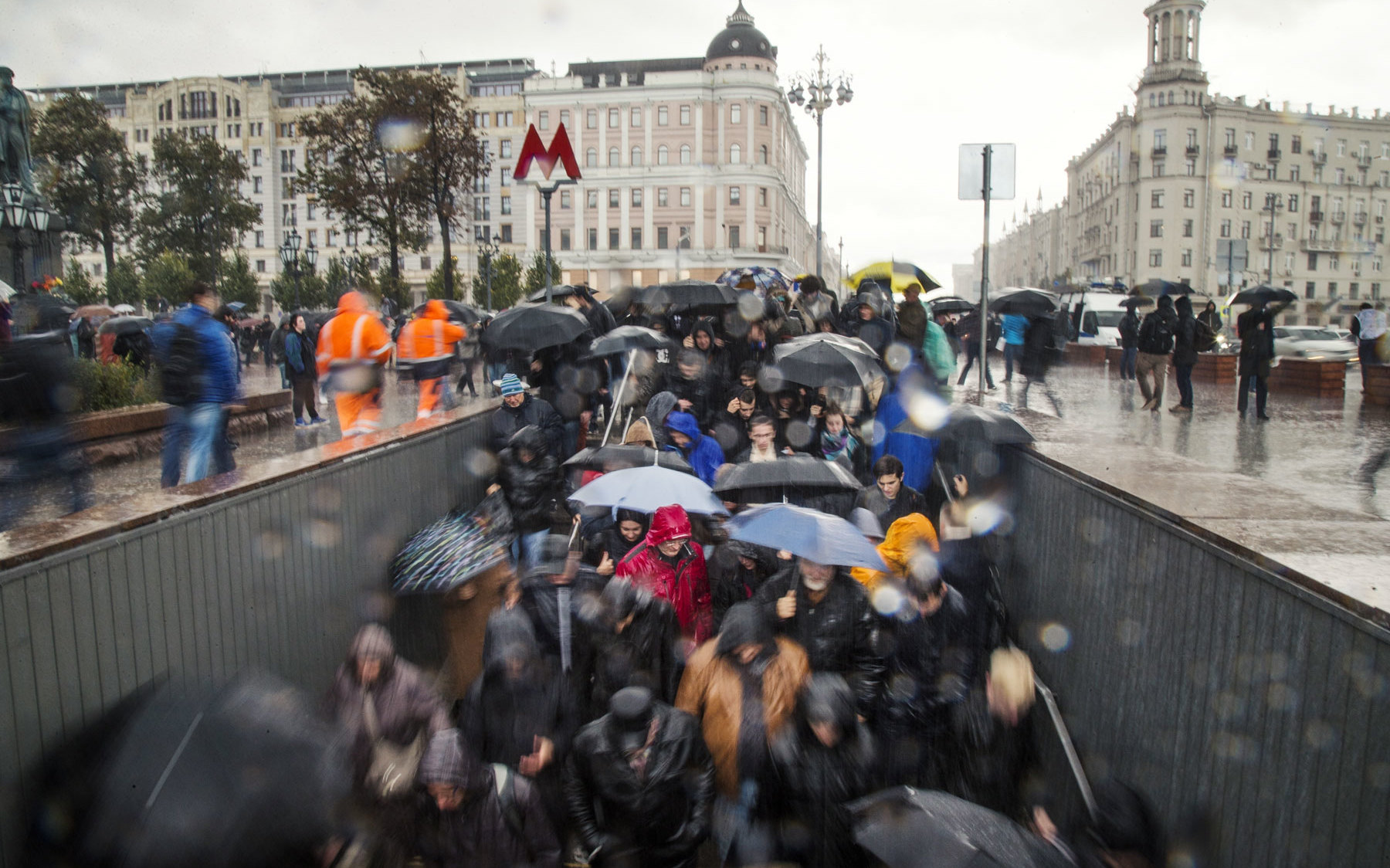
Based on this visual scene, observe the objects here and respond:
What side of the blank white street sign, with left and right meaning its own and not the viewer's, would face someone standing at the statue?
left

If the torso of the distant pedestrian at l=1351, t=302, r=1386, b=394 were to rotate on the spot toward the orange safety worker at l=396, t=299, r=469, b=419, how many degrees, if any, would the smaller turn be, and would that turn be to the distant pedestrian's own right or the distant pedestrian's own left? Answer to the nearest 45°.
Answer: approximately 135° to the distant pedestrian's own left

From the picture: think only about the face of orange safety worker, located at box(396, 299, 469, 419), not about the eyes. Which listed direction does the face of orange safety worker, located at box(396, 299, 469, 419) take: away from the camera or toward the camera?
away from the camera

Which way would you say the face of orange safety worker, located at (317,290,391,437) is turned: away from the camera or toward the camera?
away from the camera

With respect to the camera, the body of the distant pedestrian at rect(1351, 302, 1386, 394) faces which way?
away from the camera

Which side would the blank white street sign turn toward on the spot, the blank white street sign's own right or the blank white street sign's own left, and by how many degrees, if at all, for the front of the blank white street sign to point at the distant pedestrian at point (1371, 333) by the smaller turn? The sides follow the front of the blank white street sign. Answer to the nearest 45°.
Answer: approximately 45° to the blank white street sign's own right

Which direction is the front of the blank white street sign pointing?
away from the camera
